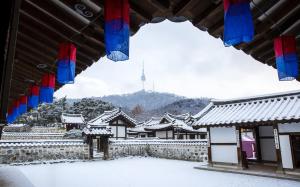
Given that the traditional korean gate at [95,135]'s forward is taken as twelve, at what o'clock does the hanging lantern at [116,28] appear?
The hanging lantern is roughly at 12 o'clock from the traditional korean gate.

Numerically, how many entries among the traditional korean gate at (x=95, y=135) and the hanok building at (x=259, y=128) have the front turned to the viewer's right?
0

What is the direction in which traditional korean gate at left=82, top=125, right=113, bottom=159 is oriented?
toward the camera

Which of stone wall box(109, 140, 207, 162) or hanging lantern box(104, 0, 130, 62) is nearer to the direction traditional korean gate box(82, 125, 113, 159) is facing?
the hanging lantern

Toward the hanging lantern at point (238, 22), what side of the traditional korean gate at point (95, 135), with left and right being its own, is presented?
front

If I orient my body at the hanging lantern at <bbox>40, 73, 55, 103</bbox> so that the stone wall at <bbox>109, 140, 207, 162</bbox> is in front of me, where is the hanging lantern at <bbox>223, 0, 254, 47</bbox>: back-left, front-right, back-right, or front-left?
back-right

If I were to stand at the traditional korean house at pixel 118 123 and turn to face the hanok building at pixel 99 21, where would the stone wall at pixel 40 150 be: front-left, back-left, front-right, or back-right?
front-right

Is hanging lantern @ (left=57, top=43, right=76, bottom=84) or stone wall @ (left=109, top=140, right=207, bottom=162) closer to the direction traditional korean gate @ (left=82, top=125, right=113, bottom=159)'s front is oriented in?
the hanging lantern

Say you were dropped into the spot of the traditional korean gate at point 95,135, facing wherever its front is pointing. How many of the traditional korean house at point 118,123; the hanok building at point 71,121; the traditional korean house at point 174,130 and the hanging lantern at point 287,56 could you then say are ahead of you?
1

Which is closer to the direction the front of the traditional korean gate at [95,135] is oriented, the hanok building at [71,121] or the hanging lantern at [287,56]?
the hanging lantern

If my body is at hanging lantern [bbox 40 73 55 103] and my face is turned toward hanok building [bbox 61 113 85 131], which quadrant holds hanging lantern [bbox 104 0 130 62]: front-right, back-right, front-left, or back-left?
back-right

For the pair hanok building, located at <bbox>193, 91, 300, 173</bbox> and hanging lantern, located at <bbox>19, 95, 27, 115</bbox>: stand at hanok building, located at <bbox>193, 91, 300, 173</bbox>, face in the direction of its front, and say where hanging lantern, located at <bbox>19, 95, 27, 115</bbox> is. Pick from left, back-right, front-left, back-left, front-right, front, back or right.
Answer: front

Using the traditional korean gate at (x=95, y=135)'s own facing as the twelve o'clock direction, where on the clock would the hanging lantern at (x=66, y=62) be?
The hanging lantern is roughly at 12 o'clock from the traditional korean gate.

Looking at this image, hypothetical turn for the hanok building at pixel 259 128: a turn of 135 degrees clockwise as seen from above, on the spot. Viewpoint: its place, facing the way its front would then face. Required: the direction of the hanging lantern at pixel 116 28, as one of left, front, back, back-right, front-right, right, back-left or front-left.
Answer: back

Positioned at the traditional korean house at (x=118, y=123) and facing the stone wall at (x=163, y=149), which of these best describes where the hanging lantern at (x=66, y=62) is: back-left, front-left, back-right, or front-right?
front-right

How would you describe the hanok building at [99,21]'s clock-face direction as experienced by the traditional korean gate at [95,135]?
The hanok building is roughly at 12 o'clock from the traditional korean gate.

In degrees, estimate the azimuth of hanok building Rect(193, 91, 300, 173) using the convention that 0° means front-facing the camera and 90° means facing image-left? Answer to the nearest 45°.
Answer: approximately 45°

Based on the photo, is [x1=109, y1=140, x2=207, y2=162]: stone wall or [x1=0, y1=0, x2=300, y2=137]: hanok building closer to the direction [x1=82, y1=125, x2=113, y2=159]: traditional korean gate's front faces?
the hanok building
